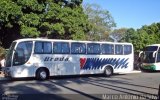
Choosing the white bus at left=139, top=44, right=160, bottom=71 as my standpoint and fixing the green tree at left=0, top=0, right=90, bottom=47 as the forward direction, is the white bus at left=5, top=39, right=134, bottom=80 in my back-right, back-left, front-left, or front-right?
front-left

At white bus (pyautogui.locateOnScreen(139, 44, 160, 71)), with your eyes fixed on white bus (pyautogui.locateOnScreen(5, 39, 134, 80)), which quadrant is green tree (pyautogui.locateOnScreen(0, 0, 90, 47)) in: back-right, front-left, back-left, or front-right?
front-right

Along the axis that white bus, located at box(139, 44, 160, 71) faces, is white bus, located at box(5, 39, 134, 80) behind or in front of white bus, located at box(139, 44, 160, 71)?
in front
